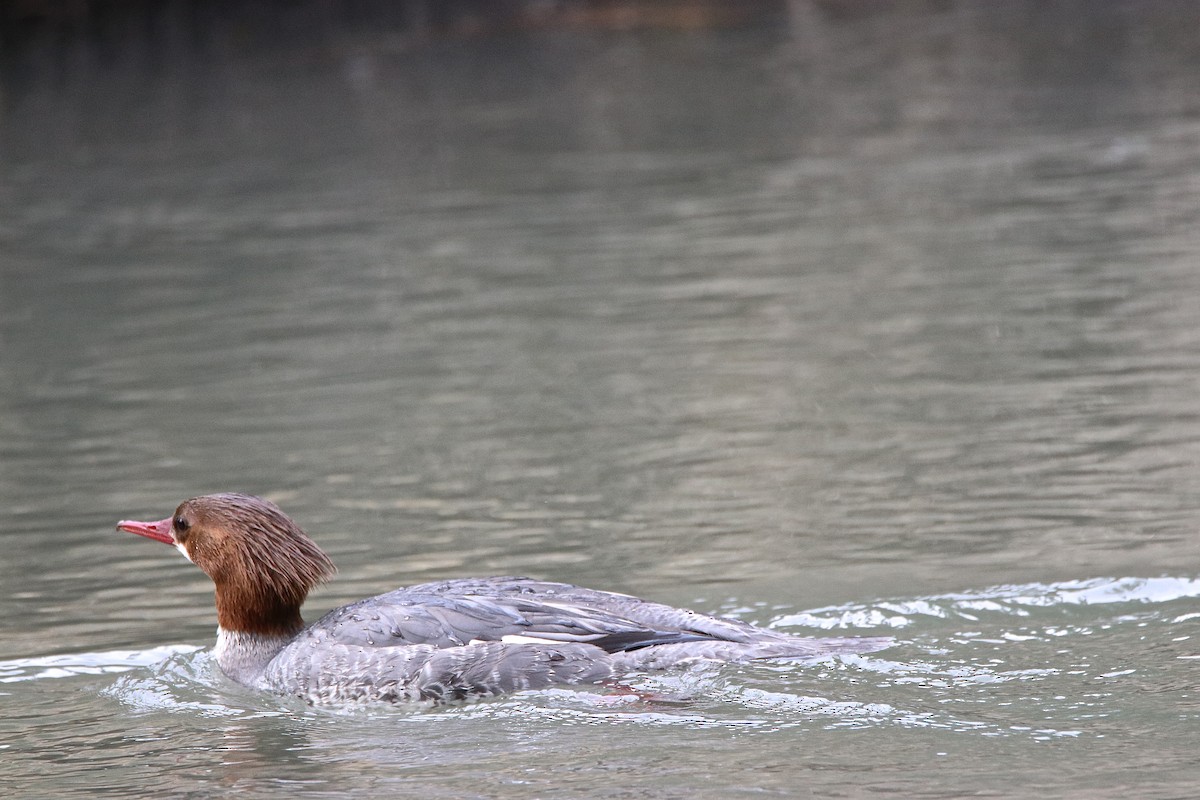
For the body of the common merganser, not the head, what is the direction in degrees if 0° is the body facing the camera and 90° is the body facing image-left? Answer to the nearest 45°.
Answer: approximately 90°
